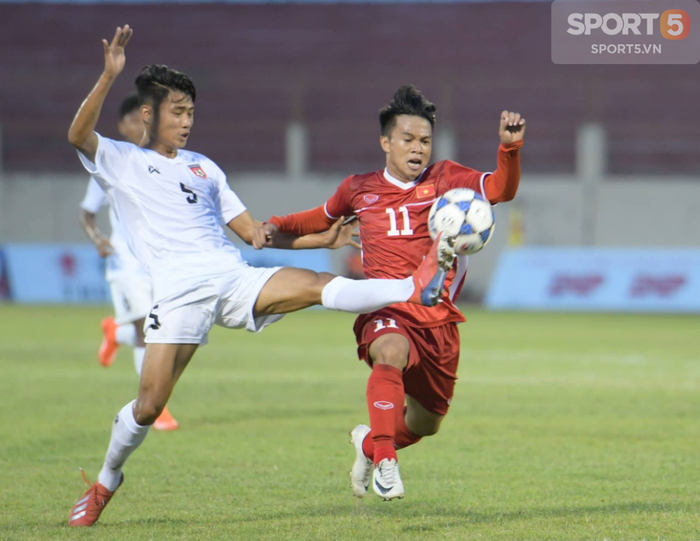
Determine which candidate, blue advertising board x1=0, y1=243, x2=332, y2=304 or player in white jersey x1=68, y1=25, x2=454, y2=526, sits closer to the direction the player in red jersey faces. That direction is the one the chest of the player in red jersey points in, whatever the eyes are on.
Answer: the player in white jersey

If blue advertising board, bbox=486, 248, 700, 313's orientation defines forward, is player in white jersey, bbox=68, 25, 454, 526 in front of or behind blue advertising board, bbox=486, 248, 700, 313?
in front

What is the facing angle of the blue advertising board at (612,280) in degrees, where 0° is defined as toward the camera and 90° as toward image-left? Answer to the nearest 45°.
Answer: approximately 0°

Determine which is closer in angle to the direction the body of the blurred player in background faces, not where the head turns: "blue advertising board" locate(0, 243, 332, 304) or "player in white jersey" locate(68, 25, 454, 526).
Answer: the player in white jersey

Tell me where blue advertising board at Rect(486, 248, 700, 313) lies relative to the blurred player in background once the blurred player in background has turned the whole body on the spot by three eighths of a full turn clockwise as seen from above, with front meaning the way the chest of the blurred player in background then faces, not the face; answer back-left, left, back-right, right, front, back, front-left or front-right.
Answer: back-right

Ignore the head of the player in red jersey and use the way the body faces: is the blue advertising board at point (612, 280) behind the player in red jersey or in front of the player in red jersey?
behind

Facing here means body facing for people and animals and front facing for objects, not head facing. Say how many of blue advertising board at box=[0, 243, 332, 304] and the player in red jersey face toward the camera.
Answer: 2

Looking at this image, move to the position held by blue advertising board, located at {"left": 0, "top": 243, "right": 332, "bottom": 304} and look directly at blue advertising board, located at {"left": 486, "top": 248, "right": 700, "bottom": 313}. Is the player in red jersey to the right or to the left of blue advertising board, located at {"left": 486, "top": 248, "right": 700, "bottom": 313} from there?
right

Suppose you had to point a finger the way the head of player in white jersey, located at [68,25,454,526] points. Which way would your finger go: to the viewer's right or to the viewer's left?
to the viewer's right

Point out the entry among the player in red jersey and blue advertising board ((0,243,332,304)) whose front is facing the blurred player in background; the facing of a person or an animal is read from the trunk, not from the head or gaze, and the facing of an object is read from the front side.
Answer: the blue advertising board

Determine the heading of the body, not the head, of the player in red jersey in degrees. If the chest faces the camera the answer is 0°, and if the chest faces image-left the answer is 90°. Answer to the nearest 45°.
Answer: approximately 0°

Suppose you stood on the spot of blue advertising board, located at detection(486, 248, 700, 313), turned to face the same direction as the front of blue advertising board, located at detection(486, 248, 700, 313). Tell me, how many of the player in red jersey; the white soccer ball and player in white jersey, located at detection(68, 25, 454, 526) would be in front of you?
3

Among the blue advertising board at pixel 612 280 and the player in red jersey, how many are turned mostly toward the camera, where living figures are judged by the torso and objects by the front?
2

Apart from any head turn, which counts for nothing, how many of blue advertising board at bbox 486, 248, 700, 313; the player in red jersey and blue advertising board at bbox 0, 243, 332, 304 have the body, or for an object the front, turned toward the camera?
3

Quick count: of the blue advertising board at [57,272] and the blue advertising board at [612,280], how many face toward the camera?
2

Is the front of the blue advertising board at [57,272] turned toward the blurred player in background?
yes
